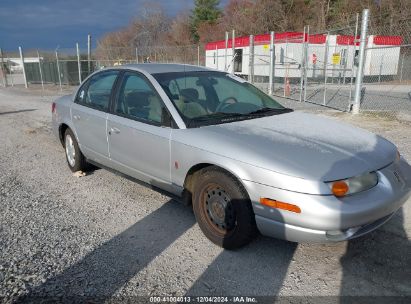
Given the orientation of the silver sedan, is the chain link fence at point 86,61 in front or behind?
behind

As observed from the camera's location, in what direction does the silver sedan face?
facing the viewer and to the right of the viewer
